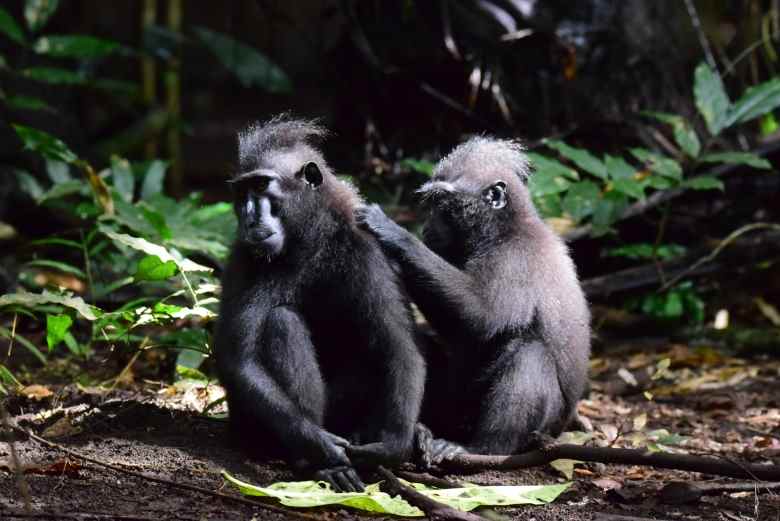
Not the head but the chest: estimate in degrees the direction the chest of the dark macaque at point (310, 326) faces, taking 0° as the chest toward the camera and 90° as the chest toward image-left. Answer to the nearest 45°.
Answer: approximately 45°

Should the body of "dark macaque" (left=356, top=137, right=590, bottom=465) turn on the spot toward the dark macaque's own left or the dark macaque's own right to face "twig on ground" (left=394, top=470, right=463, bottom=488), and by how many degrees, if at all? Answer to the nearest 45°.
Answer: approximately 90° to the dark macaque's own left

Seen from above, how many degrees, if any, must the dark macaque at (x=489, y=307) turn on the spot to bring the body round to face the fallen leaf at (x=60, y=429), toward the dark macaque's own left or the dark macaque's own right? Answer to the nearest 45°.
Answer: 0° — it already faces it

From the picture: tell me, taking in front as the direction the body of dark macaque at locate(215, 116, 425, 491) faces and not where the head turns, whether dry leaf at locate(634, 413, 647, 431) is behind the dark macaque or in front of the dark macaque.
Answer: behind

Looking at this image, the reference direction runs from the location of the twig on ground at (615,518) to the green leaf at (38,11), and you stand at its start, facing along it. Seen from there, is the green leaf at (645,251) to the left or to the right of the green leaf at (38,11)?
right

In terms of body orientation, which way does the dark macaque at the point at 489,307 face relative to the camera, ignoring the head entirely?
to the viewer's left

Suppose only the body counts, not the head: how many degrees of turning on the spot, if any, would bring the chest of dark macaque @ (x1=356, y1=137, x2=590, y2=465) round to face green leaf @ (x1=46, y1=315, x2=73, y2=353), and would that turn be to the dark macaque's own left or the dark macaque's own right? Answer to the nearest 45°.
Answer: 0° — it already faces it

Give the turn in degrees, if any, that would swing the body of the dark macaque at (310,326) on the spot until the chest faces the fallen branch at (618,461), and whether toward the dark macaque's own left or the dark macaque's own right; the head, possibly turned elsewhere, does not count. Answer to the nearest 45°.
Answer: approximately 90° to the dark macaque's own left

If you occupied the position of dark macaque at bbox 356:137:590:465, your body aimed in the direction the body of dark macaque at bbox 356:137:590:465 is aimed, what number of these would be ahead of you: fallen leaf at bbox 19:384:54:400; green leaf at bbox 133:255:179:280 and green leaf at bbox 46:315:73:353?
3

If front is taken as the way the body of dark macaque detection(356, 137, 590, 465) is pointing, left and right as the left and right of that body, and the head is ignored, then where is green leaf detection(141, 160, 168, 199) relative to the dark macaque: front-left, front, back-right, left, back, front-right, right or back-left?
front-right

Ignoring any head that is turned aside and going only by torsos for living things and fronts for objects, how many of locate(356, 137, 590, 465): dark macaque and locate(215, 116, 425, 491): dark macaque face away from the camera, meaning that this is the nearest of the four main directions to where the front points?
0

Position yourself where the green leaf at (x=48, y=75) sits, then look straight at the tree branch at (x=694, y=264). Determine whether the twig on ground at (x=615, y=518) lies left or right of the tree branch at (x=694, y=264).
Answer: right
